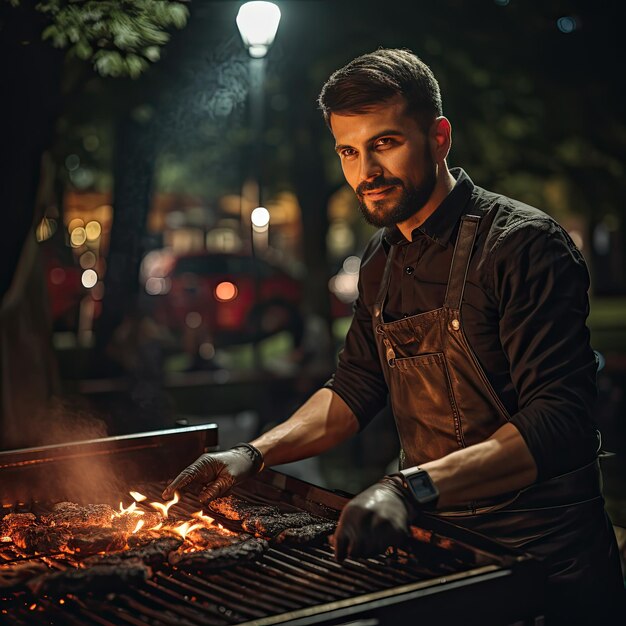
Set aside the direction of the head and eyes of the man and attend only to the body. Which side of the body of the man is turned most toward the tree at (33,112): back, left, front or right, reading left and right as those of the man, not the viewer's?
right

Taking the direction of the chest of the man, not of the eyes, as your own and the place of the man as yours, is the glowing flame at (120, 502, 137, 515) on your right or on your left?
on your right

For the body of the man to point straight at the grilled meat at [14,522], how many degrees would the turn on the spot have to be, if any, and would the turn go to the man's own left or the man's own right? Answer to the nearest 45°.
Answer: approximately 45° to the man's own right

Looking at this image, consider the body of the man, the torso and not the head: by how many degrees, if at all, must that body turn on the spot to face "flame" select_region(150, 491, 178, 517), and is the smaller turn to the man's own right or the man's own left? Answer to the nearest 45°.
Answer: approximately 45° to the man's own right

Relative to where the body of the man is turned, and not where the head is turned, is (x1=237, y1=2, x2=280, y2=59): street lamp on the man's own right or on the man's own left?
on the man's own right

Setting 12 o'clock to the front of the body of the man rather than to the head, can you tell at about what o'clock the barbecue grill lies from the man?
The barbecue grill is roughly at 12 o'clock from the man.

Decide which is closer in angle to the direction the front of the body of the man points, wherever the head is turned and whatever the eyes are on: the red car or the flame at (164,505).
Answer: the flame

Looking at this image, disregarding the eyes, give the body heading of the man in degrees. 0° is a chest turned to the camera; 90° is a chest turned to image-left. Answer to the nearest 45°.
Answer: approximately 45°

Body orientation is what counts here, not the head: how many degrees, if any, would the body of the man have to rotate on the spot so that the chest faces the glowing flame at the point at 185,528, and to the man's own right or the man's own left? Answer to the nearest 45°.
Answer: approximately 45° to the man's own right
